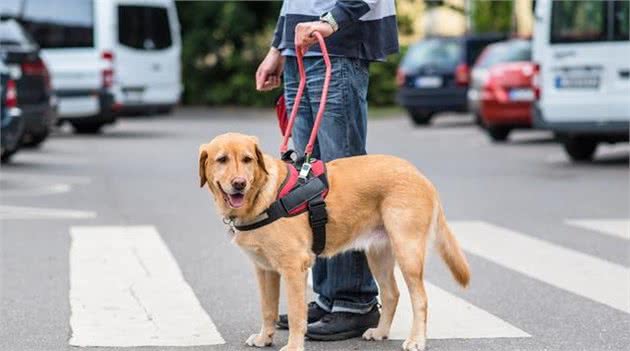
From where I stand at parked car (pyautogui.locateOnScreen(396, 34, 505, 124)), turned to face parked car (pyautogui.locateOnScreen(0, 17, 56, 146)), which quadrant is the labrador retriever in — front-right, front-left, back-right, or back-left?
front-left

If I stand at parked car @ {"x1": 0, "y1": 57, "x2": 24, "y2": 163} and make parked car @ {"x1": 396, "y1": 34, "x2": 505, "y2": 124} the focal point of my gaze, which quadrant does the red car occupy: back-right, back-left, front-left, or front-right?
front-right

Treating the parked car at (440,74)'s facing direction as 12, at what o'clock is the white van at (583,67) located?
The white van is roughly at 4 o'clock from the parked car.

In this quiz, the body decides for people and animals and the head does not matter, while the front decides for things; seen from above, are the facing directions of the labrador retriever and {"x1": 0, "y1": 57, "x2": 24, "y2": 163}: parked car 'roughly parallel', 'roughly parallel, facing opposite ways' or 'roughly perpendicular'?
roughly perpendicular

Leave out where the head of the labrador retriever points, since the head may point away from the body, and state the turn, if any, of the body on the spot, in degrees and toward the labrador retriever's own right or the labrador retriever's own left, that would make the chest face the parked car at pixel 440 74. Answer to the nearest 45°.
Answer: approximately 135° to the labrador retriever's own right

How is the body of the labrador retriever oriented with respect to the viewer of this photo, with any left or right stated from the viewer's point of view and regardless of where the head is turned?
facing the viewer and to the left of the viewer

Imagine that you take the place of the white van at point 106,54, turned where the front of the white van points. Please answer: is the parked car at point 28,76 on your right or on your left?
on your left

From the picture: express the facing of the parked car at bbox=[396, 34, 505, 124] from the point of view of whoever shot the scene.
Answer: facing away from the viewer and to the right of the viewer

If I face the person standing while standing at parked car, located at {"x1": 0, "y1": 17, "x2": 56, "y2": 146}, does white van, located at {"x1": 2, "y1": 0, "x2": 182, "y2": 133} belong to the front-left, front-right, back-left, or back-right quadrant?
back-left

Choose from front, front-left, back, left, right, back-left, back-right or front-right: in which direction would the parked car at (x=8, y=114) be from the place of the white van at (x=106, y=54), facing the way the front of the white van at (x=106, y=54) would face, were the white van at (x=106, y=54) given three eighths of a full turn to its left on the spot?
front

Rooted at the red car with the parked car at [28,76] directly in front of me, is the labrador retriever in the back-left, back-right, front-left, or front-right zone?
front-left

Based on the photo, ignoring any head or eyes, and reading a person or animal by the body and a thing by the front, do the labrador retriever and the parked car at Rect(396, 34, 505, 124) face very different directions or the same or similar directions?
very different directions

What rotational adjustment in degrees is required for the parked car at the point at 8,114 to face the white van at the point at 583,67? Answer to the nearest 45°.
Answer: approximately 135° to its right

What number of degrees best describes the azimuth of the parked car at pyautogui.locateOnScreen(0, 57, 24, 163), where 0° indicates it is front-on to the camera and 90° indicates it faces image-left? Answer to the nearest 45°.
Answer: approximately 135°

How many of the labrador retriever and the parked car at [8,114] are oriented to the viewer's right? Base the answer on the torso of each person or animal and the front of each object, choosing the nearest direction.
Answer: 0

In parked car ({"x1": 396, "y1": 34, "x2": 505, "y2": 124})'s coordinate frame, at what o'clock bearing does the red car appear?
The red car is roughly at 4 o'clock from the parked car.
